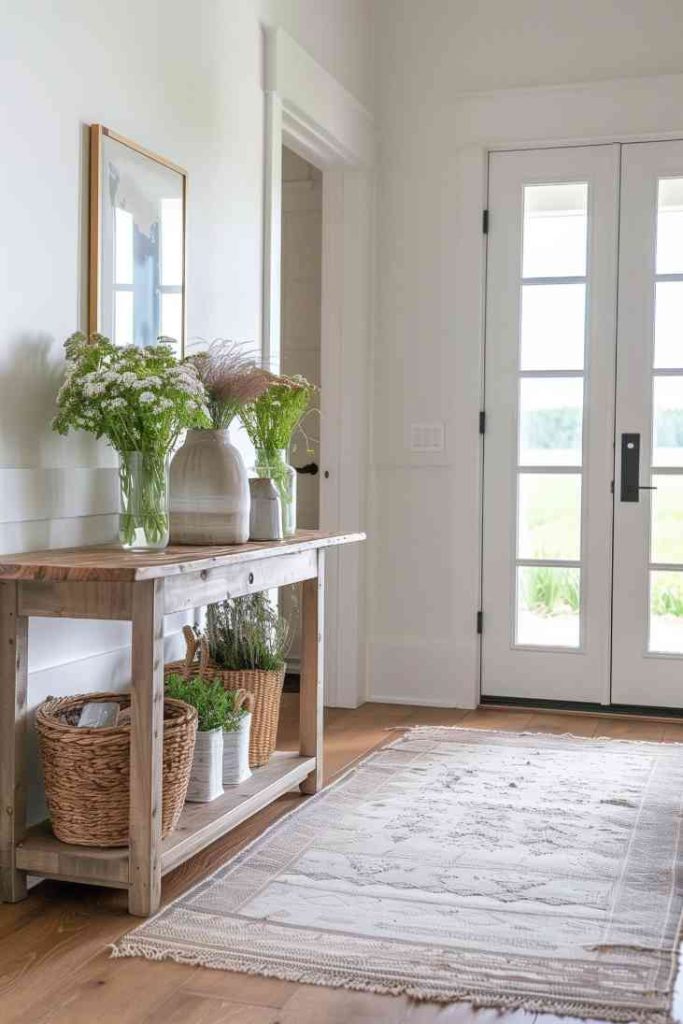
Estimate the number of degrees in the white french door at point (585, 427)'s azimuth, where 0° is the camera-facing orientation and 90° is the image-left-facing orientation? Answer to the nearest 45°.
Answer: approximately 0°

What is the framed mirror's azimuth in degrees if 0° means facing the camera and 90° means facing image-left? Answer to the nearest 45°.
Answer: approximately 315°

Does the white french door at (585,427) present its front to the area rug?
yes

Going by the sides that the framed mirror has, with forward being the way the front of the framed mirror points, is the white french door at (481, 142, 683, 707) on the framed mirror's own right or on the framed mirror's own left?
on the framed mirror's own left

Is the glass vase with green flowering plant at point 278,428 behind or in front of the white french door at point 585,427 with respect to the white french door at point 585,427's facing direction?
in front
